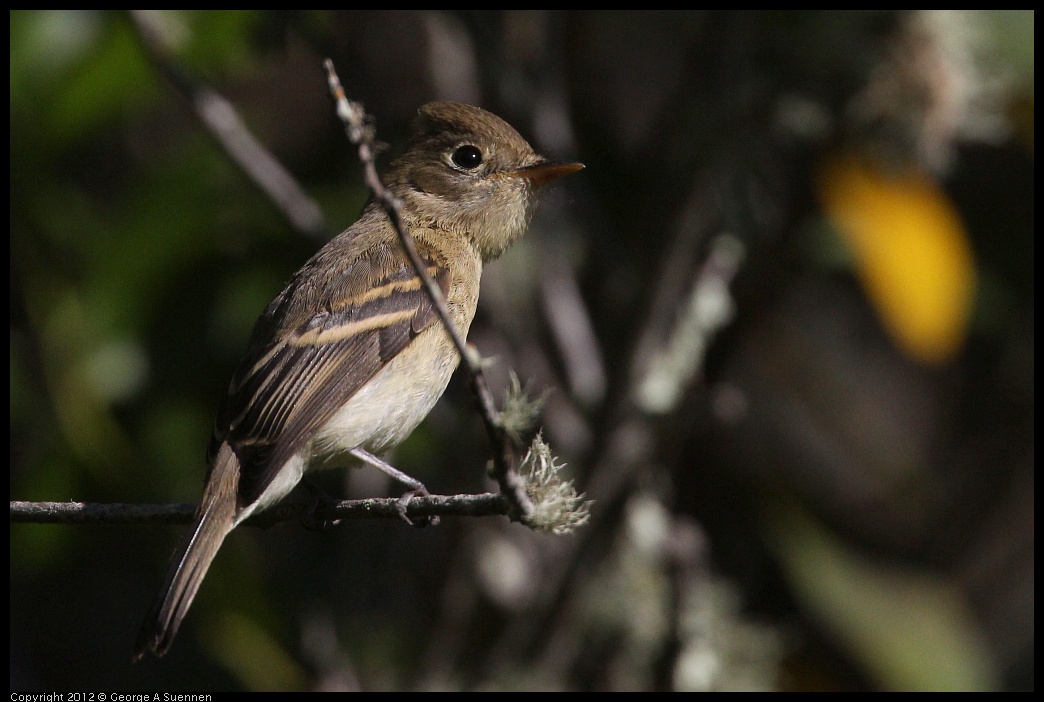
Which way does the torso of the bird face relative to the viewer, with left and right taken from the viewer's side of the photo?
facing to the right of the viewer

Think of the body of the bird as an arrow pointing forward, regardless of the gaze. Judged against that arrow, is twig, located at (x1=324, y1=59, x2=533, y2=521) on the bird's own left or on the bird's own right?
on the bird's own right

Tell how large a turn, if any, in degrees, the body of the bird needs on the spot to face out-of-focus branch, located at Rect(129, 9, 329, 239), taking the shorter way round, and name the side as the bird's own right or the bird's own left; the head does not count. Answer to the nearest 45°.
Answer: approximately 90° to the bird's own left
